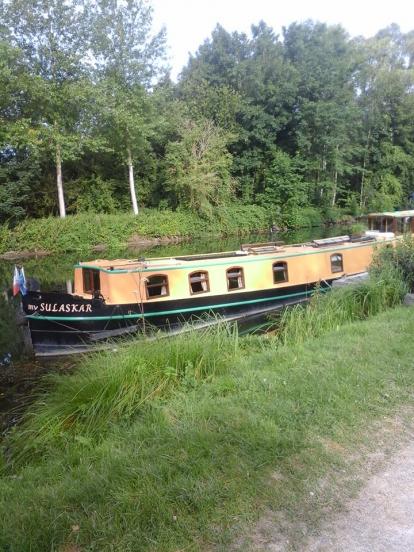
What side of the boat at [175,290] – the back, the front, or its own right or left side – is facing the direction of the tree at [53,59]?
right

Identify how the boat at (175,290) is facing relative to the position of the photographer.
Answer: facing the viewer and to the left of the viewer
